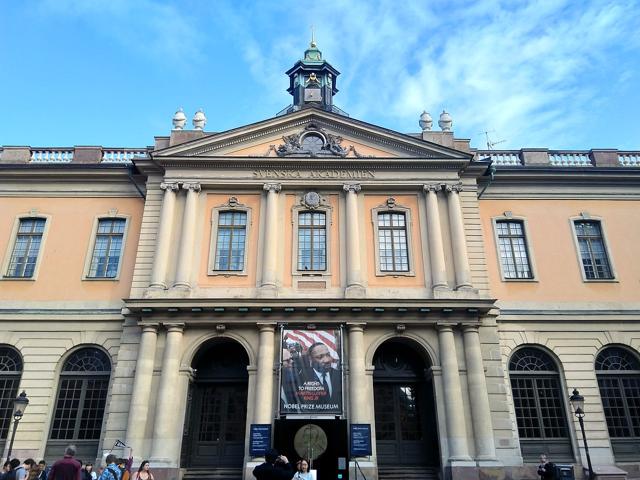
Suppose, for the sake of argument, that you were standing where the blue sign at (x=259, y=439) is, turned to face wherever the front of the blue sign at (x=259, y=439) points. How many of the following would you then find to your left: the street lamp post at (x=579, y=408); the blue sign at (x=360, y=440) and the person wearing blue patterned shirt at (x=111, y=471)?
2

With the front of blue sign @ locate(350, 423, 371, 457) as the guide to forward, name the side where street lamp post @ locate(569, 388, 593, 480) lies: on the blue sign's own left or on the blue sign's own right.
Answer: on the blue sign's own left

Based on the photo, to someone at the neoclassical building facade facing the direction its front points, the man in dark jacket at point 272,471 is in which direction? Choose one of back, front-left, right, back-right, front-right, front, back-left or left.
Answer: front

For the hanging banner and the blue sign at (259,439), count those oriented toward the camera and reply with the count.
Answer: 2

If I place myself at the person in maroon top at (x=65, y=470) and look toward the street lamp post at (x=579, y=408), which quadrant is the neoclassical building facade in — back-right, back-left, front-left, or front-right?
front-left

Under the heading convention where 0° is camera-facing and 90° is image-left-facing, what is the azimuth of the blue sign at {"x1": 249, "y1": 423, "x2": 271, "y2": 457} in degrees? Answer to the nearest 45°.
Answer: approximately 0°

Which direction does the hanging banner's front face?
toward the camera

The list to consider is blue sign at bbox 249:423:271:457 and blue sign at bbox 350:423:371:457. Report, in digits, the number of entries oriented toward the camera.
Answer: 2

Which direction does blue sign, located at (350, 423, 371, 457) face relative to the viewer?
toward the camera

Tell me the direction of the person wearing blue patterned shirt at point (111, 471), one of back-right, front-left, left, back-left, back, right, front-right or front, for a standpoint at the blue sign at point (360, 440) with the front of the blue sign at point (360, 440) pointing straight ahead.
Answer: front-right

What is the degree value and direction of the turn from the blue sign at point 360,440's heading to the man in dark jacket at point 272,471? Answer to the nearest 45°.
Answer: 0° — it already faces them

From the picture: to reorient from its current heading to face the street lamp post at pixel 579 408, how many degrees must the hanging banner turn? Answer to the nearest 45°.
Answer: approximately 90° to its left
